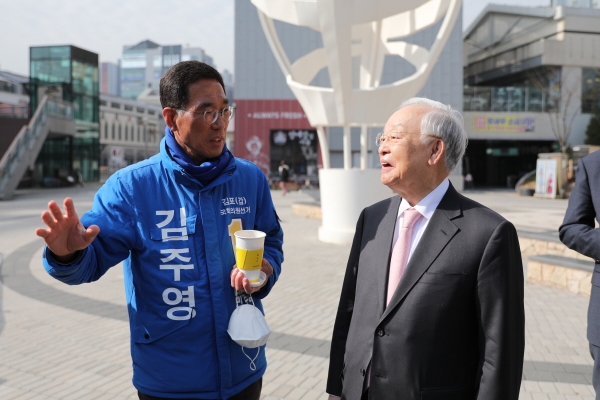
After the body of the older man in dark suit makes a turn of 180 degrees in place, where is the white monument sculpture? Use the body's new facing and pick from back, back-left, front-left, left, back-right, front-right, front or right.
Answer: front-left

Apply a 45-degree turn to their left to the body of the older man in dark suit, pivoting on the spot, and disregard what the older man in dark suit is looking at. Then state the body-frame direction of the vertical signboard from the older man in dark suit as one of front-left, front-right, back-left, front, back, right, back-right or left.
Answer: back

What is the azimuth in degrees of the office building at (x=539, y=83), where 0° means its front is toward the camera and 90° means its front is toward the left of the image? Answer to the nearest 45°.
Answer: approximately 45°

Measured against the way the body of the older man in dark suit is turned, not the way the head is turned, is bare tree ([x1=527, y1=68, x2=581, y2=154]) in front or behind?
behind

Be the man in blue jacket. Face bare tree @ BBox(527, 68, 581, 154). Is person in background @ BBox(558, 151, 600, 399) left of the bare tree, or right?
right

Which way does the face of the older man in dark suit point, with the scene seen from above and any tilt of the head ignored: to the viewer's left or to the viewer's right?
to the viewer's left

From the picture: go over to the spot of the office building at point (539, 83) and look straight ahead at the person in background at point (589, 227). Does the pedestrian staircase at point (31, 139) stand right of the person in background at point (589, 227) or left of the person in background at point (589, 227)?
right

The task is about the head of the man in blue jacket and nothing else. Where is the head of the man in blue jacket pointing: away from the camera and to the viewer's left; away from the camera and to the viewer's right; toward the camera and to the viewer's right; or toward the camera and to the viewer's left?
toward the camera and to the viewer's right
